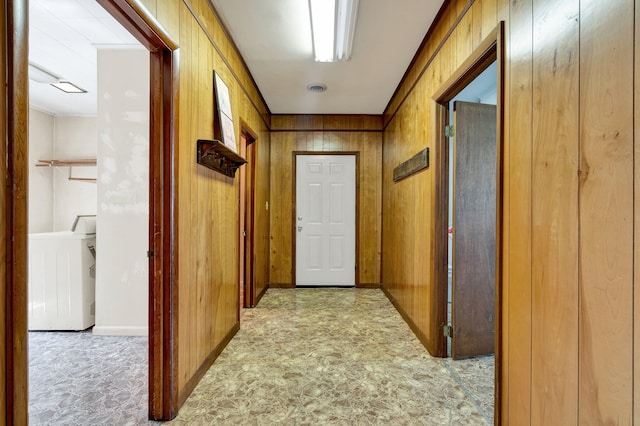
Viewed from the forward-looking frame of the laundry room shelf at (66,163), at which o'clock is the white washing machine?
The white washing machine is roughly at 12 o'clock from the laundry room shelf.

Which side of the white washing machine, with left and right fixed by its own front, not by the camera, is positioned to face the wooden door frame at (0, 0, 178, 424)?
left

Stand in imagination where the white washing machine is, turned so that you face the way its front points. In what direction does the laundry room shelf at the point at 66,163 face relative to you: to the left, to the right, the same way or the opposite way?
to the left

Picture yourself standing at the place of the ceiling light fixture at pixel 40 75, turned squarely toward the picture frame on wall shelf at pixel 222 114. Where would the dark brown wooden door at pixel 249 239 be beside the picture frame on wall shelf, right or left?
left

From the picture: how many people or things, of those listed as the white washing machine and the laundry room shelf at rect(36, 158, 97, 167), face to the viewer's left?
1

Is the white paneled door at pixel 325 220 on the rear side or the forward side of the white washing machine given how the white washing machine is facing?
on the rear side

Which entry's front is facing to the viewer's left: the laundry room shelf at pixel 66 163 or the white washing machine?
the white washing machine

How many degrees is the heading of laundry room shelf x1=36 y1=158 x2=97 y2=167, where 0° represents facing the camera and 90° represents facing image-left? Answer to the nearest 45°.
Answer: approximately 0°

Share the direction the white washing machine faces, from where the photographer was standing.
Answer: facing to the left of the viewer

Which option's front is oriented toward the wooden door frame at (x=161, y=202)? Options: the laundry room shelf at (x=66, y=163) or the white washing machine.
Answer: the laundry room shelf

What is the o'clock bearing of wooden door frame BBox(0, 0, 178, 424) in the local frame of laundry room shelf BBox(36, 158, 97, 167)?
The wooden door frame is roughly at 12 o'clock from the laundry room shelf.
